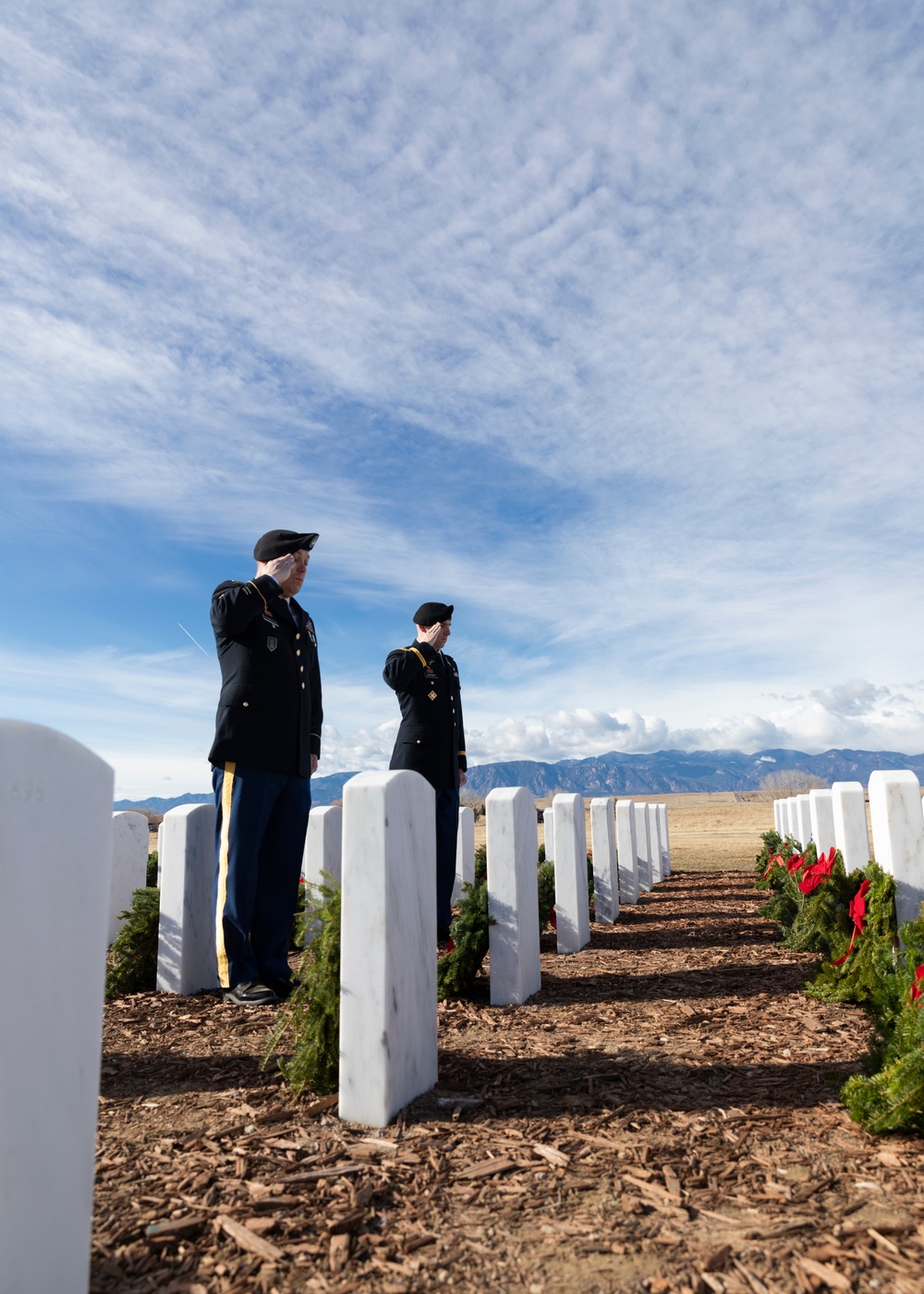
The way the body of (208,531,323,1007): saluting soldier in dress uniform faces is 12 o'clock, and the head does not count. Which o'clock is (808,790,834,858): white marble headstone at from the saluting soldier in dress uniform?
The white marble headstone is roughly at 10 o'clock from the saluting soldier in dress uniform.

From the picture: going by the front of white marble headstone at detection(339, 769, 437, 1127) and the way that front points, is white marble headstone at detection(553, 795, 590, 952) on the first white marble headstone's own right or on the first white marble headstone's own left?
on the first white marble headstone's own right

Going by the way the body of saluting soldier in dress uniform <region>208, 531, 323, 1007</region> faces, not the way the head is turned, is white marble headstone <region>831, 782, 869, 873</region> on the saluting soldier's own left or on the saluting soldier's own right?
on the saluting soldier's own left

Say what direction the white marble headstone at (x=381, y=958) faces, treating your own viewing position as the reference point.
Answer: facing to the left of the viewer

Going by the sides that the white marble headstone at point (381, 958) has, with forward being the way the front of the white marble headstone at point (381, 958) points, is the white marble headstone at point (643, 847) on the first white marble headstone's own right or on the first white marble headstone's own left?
on the first white marble headstone's own right

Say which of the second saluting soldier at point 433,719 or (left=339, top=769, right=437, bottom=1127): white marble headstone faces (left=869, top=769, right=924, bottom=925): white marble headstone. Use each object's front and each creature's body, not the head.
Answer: the second saluting soldier

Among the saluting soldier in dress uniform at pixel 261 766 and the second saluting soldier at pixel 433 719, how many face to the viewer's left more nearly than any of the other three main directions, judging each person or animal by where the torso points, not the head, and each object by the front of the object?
0

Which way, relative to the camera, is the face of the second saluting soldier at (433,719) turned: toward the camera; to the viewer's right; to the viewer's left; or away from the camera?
to the viewer's right

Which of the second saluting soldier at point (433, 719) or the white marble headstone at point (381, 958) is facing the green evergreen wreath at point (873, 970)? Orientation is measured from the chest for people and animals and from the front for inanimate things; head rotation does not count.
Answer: the second saluting soldier

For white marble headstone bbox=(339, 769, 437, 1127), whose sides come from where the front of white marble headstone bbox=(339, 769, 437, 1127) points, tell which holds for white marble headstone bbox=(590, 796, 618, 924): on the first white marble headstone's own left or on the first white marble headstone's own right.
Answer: on the first white marble headstone's own right

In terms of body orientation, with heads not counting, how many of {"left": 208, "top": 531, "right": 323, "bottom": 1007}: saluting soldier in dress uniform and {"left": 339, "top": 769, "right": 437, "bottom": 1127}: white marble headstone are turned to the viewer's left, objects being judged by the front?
1

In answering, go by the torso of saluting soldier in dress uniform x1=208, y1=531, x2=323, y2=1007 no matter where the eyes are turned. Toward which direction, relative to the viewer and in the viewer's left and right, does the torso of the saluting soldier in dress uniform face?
facing the viewer and to the right of the viewer

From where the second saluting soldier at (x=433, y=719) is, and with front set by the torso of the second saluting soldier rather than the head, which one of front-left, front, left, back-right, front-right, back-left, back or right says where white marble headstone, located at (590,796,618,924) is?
left

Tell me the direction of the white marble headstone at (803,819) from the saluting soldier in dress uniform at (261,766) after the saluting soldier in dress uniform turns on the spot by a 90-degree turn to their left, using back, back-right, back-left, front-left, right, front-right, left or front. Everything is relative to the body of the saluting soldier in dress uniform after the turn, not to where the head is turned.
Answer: front

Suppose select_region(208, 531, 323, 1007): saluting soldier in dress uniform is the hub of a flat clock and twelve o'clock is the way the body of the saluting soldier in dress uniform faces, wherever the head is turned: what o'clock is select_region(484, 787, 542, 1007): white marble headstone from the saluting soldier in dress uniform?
The white marble headstone is roughly at 11 o'clock from the saluting soldier in dress uniform.

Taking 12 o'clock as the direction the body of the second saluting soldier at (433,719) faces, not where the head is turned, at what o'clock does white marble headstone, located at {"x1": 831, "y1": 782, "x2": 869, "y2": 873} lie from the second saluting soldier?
The white marble headstone is roughly at 11 o'clock from the second saluting soldier.

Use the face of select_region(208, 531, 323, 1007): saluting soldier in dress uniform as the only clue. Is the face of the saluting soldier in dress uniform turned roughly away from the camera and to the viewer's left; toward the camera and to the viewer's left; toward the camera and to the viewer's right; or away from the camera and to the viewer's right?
toward the camera and to the viewer's right
